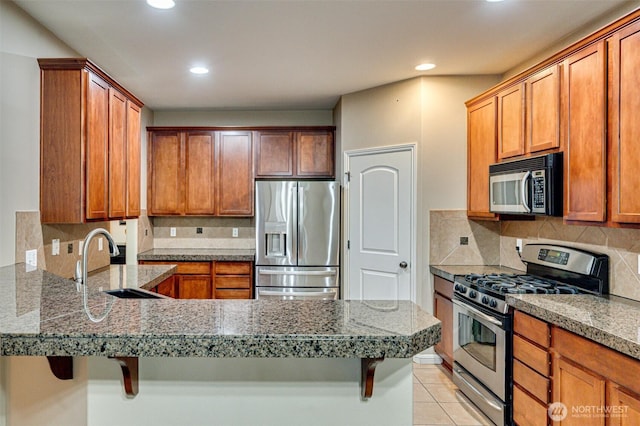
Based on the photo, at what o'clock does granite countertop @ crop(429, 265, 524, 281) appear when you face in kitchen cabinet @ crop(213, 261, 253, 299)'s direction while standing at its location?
The granite countertop is roughly at 10 o'clock from the kitchen cabinet.

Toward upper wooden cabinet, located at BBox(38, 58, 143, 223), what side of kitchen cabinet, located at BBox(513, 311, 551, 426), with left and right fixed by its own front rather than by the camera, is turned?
front

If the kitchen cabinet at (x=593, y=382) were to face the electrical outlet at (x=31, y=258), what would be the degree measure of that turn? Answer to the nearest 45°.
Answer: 0° — it already faces it

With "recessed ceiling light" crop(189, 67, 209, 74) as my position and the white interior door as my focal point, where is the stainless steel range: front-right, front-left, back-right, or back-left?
front-right

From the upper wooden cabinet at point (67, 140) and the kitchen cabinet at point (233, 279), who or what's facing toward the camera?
the kitchen cabinet

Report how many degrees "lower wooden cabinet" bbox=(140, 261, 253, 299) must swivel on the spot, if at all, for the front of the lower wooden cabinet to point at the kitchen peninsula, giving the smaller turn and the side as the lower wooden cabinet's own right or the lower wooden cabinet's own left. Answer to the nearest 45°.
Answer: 0° — it already faces it

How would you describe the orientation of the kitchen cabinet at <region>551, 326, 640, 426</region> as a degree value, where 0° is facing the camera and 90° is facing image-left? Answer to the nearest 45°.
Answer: approximately 45°

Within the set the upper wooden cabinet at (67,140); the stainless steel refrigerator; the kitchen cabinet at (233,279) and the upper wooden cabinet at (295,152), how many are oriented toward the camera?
3

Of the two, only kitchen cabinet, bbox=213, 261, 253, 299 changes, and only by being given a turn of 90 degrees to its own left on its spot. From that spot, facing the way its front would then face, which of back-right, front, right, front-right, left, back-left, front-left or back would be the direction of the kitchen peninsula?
right

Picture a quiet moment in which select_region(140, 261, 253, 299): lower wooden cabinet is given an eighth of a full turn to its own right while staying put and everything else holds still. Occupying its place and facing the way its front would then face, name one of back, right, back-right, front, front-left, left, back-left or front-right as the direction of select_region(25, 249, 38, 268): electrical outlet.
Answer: front

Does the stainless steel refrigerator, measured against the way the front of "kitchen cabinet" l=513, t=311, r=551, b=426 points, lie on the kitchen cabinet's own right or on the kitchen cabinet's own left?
on the kitchen cabinet's own right

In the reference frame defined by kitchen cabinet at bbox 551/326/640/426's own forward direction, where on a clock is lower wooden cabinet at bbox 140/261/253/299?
The lower wooden cabinet is roughly at 2 o'clock from the kitchen cabinet.

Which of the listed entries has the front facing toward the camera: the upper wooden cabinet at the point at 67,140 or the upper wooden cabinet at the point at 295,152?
the upper wooden cabinet at the point at 295,152

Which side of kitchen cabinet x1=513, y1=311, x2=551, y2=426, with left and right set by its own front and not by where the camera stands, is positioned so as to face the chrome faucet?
front

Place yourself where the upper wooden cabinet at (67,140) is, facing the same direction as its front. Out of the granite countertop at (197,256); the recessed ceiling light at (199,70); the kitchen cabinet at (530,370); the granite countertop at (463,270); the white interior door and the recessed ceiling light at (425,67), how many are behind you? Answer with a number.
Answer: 0

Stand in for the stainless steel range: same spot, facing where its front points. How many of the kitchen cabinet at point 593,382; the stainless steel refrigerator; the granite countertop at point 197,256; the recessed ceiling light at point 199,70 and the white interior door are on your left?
1

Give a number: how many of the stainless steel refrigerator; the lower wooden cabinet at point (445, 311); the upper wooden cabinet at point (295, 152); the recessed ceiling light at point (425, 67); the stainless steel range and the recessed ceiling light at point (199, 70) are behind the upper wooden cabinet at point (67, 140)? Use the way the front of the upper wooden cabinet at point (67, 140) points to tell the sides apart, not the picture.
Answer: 0

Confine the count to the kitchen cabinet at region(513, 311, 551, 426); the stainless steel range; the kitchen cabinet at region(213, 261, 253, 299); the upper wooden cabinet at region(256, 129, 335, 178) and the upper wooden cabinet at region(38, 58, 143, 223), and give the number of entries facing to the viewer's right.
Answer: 1

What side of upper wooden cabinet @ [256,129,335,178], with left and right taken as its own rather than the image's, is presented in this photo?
front

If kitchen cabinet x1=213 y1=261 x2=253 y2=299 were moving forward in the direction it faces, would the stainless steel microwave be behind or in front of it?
in front

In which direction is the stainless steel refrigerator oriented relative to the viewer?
toward the camera

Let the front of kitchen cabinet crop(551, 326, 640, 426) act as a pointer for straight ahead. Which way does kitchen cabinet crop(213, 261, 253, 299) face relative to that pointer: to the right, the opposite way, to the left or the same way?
to the left

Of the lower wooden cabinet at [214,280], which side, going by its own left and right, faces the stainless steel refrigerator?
left
